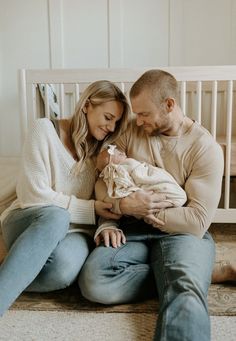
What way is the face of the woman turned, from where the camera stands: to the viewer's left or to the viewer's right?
to the viewer's right

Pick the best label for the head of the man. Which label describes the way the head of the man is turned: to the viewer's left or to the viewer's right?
to the viewer's left

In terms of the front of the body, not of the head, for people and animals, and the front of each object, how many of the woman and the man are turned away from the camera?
0

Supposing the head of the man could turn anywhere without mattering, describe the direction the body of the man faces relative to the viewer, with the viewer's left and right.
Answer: facing the viewer and to the left of the viewer

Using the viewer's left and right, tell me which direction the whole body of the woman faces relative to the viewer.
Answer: facing the viewer and to the right of the viewer
